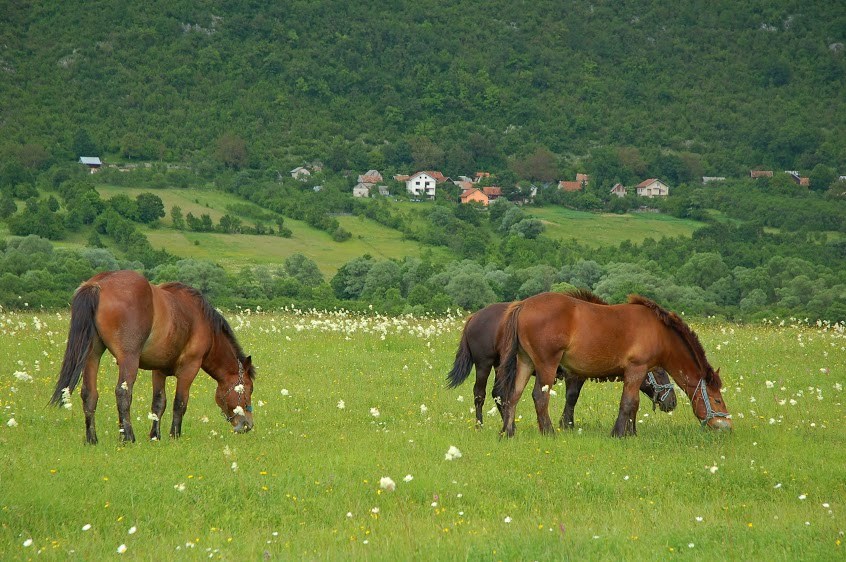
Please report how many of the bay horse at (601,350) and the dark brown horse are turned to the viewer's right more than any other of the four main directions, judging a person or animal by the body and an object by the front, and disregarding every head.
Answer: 2

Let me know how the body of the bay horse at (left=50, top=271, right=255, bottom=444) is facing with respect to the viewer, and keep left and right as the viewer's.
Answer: facing away from the viewer and to the right of the viewer

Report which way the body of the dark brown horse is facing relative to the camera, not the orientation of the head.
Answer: to the viewer's right

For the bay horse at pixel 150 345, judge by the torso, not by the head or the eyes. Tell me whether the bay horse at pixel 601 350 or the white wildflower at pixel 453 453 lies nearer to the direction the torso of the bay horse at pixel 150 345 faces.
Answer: the bay horse

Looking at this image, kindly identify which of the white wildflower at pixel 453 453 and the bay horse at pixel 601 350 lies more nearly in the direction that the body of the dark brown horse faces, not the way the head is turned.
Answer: the bay horse

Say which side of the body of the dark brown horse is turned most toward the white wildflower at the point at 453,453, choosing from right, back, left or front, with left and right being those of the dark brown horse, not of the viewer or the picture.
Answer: right

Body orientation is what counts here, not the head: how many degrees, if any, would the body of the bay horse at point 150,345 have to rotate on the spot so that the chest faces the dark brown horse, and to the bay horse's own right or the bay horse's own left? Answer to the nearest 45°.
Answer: approximately 45° to the bay horse's own right

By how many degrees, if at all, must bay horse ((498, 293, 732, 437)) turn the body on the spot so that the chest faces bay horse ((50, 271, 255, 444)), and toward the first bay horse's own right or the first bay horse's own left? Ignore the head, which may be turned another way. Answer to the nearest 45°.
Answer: approximately 180°

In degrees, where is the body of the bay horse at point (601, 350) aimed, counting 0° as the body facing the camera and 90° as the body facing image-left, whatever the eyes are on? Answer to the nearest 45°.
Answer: approximately 270°
